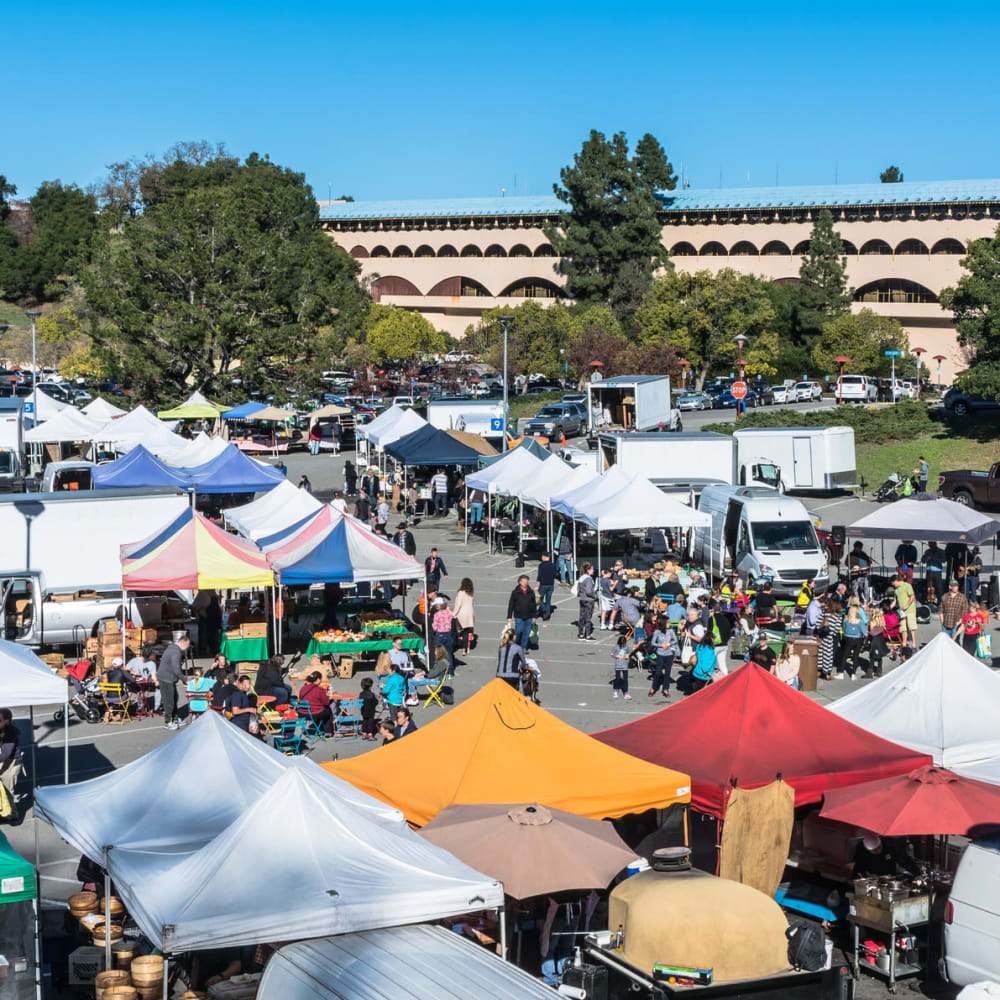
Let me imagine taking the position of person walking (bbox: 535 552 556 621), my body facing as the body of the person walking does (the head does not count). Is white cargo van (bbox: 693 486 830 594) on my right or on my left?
on my right

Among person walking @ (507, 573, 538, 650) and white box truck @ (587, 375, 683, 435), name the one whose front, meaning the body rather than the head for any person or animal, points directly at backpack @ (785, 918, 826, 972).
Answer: the person walking

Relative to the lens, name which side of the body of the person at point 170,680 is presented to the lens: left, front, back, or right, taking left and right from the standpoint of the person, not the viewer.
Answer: right

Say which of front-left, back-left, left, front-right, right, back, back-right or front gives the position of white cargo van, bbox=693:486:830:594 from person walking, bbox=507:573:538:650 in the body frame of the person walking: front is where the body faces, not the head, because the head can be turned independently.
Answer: back-left

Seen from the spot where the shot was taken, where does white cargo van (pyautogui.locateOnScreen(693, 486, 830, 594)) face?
facing the viewer and to the right of the viewer

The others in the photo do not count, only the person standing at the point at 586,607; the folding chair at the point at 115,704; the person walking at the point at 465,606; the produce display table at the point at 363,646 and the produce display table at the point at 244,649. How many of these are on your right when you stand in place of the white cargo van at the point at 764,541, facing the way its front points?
5

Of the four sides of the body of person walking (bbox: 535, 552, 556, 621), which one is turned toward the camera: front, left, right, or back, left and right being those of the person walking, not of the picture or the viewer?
back
